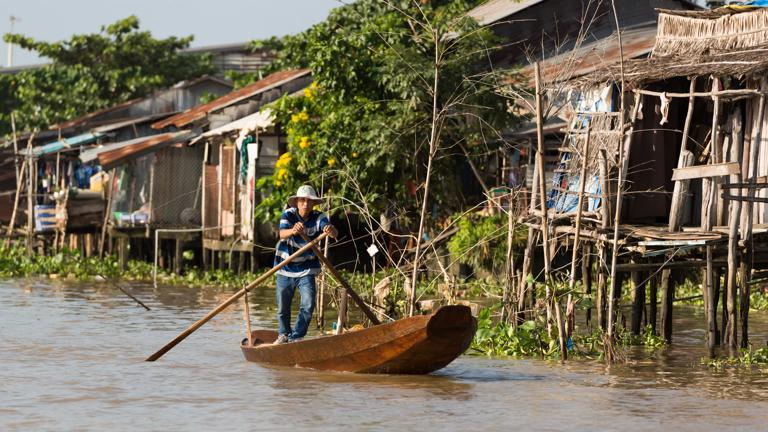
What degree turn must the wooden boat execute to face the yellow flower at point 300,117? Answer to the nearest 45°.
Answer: approximately 135° to its left

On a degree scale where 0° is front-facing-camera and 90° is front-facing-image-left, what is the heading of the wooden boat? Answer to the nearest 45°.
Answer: approximately 315°

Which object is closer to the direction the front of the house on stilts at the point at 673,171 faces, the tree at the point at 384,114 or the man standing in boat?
the man standing in boat

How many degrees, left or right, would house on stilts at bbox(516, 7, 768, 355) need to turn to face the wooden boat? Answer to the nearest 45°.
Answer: approximately 45° to its right

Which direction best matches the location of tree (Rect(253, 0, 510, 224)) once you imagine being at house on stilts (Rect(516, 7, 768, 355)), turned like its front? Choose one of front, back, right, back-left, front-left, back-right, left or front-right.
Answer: back-right

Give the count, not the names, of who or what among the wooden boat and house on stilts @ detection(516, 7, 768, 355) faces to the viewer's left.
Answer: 0

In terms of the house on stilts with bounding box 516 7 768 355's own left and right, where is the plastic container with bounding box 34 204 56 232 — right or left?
on its right

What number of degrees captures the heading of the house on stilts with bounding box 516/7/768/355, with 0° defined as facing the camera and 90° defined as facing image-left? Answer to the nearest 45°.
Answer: approximately 0°

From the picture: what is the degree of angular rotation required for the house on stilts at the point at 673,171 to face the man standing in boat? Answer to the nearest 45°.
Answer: approximately 45° to its right

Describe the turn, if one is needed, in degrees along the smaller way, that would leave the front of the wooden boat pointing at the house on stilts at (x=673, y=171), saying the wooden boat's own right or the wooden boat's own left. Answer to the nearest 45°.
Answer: approximately 90° to the wooden boat's own left

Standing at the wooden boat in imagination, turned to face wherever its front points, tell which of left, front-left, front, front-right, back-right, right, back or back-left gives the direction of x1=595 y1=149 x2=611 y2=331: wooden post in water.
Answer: left
